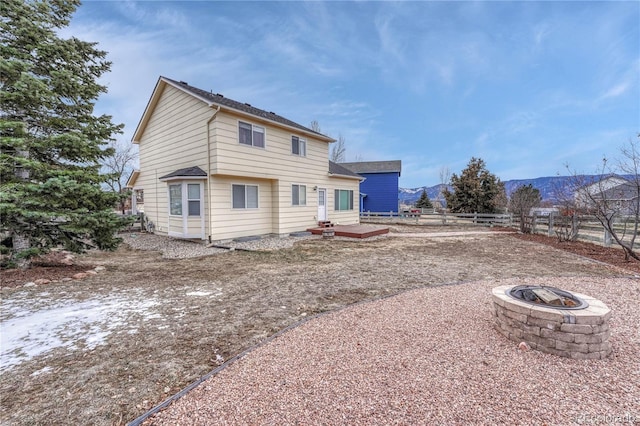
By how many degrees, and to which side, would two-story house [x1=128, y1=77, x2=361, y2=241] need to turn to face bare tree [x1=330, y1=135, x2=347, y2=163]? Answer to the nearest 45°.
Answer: approximately 90° to its right

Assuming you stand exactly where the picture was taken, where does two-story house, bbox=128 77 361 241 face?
facing away from the viewer and to the left of the viewer

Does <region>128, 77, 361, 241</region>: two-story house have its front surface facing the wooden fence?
no

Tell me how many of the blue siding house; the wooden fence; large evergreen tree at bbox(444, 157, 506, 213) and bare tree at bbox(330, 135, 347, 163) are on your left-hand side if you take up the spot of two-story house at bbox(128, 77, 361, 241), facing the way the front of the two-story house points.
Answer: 0

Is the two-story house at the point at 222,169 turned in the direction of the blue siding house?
no

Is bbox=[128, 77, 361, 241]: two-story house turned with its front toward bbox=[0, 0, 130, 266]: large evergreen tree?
no

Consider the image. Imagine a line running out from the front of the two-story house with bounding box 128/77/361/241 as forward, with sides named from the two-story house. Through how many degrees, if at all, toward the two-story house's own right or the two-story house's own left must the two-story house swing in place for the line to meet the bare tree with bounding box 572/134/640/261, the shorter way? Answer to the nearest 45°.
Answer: approximately 180°
